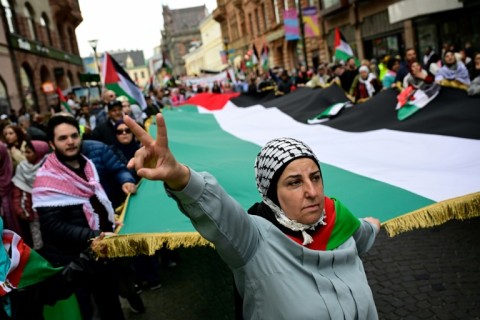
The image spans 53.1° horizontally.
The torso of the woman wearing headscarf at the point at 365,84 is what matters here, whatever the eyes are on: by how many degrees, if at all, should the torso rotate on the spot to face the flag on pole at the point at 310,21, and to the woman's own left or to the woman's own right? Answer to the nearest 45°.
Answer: approximately 180°

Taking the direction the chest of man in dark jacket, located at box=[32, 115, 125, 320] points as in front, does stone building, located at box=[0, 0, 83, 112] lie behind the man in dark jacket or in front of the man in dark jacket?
behind

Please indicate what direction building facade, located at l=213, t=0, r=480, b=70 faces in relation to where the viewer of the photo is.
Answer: facing the viewer and to the left of the viewer

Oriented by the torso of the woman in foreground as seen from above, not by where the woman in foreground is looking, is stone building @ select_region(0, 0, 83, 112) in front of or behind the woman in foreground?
behind

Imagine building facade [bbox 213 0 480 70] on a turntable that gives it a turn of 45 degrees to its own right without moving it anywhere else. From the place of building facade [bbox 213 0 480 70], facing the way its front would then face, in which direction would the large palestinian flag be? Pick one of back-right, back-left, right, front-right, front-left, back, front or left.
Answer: left

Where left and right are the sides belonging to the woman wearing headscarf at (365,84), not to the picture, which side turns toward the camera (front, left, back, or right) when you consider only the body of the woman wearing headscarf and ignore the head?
front

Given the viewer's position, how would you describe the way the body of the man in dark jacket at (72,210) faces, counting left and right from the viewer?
facing the viewer and to the right of the viewer

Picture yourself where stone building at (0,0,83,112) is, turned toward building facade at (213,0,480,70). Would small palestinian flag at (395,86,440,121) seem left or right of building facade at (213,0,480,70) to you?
right

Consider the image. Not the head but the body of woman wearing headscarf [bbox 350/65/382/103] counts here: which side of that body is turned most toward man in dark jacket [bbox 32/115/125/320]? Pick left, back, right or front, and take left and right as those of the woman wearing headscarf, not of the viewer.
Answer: front
